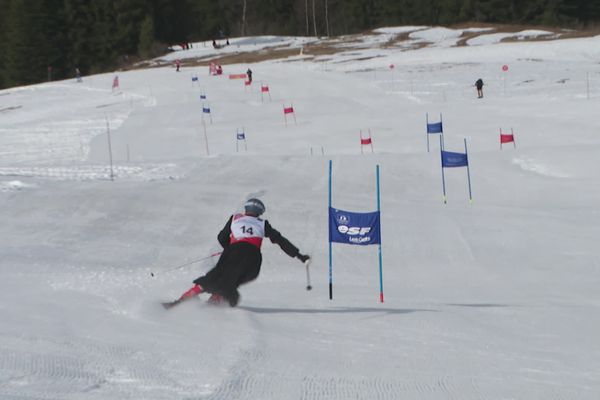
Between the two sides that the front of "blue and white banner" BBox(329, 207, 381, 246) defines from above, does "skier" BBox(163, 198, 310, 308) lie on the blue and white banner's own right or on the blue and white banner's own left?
on the blue and white banner's own right

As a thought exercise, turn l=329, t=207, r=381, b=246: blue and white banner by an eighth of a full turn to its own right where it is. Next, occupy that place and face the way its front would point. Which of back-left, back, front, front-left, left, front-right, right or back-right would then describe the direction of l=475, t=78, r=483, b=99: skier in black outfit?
back-right

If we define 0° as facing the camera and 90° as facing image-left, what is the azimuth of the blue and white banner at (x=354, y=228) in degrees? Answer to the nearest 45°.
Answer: approximately 0°
